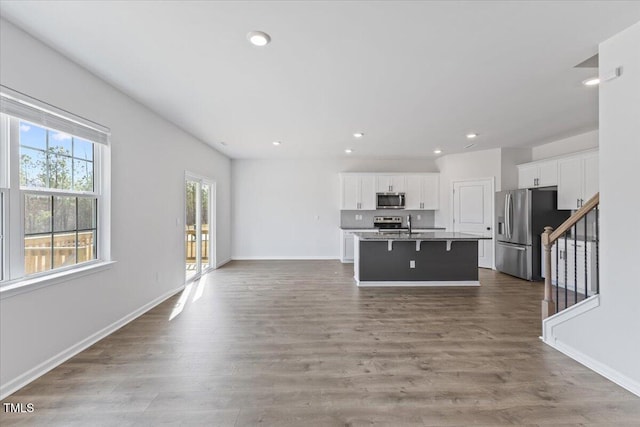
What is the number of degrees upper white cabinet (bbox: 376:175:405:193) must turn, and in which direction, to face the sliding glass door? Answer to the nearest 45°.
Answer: approximately 45° to its right

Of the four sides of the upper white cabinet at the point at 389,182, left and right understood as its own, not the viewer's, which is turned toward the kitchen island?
front

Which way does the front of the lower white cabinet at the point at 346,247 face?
toward the camera

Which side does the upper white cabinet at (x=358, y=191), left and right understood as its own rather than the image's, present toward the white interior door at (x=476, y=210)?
left

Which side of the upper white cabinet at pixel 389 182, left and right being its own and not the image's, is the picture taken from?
front

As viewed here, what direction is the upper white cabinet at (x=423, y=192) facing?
toward the camera

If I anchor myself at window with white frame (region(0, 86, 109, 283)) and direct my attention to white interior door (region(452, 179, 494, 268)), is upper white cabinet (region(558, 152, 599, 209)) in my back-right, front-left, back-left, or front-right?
front-right

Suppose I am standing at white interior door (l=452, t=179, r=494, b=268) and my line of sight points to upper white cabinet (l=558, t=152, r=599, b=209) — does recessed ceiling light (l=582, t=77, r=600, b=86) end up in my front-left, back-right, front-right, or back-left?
front-right

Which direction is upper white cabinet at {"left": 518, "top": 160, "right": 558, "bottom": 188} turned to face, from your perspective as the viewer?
facing the viewer and to the left of the viewer

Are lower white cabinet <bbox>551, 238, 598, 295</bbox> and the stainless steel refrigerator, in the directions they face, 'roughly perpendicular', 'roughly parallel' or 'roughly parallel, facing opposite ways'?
roughly parallel

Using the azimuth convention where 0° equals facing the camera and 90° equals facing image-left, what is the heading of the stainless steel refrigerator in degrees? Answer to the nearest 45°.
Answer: approximately 45°

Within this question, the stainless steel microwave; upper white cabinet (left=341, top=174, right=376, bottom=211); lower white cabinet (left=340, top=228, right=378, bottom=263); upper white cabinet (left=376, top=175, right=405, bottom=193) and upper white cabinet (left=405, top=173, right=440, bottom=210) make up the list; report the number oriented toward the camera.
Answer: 5

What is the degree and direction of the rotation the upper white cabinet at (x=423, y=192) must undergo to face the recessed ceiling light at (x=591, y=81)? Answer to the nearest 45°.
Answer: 0° — it already faces it
